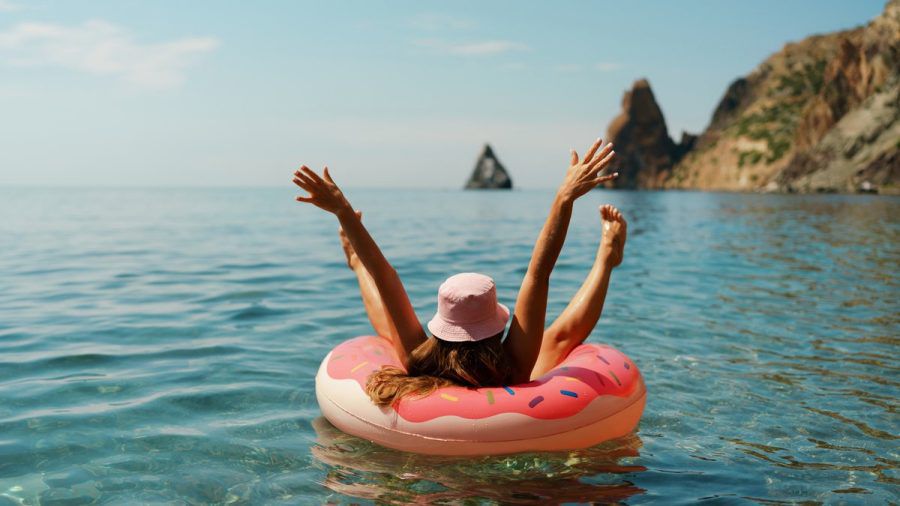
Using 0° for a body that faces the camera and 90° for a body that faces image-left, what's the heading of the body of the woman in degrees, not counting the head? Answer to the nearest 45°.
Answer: approximately 180°

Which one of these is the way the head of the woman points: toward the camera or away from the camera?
away from the camera
